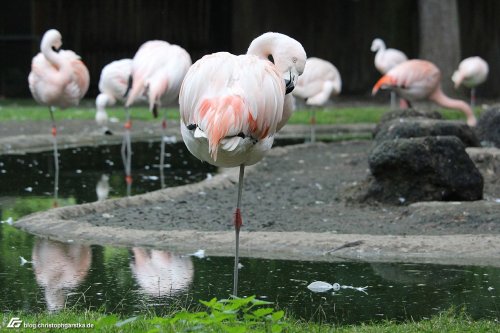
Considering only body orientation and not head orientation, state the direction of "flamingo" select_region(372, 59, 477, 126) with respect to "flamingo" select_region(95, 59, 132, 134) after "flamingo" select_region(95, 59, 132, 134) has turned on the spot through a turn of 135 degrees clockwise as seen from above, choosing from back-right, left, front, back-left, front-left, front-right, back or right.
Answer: front-right

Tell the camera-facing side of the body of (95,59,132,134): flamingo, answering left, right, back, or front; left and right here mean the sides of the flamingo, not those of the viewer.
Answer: left
